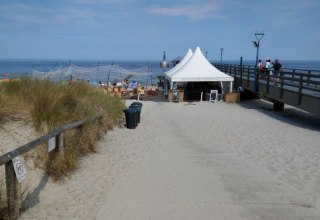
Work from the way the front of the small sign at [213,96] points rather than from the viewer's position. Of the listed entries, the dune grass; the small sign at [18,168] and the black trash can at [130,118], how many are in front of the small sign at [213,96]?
3

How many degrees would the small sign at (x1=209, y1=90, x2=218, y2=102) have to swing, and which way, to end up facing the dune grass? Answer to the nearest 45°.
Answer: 0° — it already faces it

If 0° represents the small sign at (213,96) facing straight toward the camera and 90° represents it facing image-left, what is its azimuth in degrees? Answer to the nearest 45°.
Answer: approximately 0°

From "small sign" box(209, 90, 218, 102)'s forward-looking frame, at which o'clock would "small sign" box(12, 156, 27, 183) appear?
"small sign" box(12, 156, 27, 183) is roughly at 12 o'clock from "small sign" box(209, 90, 218, 102).
